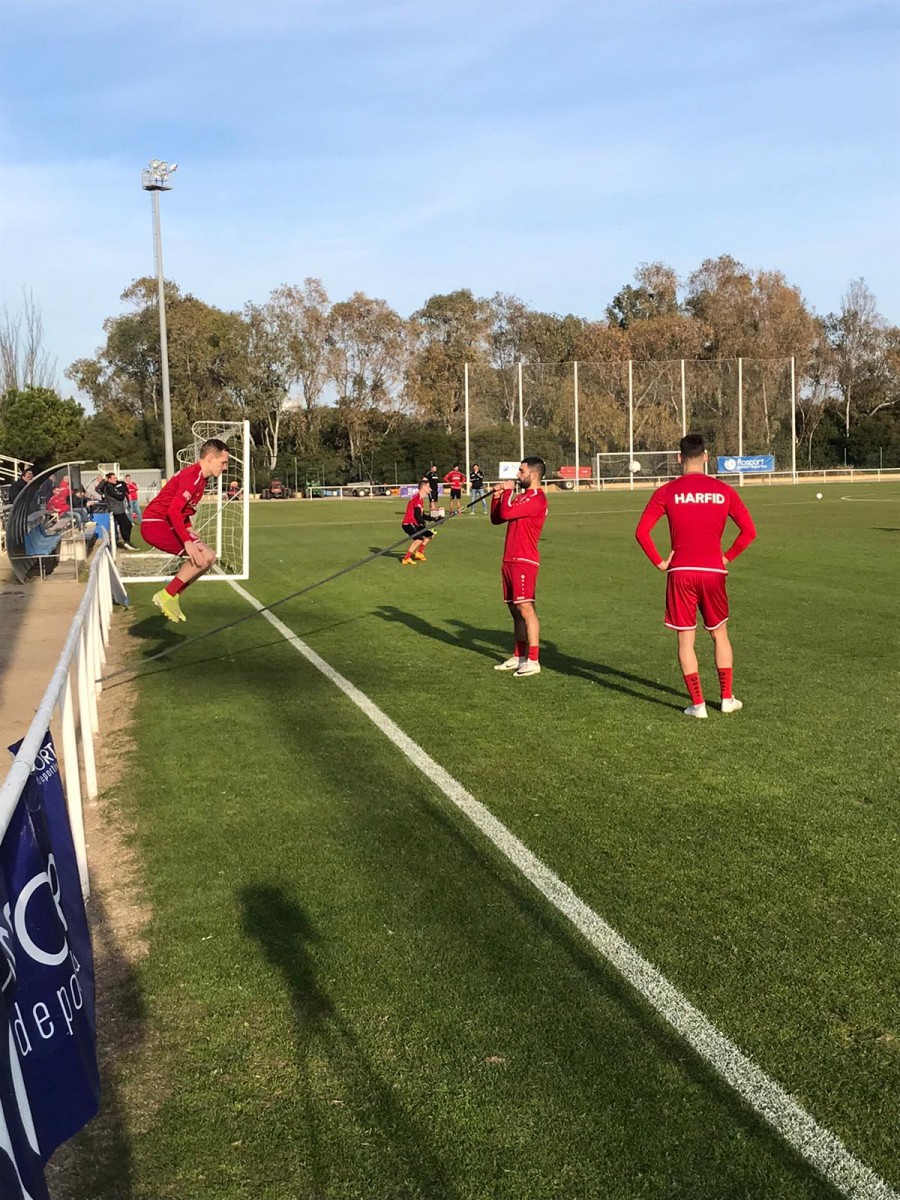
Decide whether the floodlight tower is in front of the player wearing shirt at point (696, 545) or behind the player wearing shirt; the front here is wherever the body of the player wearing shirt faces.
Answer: in front

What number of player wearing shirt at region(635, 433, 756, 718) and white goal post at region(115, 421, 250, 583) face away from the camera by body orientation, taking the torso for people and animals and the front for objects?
1

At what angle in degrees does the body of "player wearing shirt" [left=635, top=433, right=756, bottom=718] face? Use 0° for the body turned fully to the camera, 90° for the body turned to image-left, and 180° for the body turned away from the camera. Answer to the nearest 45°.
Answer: approximately 180°

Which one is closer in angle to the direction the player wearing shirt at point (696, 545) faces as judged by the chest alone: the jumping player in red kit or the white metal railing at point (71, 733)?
the jumping player in red kit

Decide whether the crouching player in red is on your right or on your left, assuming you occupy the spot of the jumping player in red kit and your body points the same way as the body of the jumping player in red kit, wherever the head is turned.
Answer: on your left

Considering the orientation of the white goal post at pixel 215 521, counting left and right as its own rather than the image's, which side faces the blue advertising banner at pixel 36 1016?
right

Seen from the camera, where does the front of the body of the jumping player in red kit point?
to the viewer's right

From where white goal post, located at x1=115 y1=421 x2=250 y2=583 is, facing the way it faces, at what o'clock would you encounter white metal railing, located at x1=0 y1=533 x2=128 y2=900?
The white metal railing is roughly at 3 o'clock from the white goal post.

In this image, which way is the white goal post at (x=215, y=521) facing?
to the viewer's right

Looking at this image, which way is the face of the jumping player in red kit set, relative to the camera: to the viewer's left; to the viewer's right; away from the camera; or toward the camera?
to the viewer's right

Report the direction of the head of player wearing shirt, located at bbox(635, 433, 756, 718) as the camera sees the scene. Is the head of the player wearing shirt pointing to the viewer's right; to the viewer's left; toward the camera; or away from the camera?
away from the camera

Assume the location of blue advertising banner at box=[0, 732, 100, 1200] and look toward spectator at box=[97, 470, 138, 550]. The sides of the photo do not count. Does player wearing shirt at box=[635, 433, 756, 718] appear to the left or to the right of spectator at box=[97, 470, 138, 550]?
right
